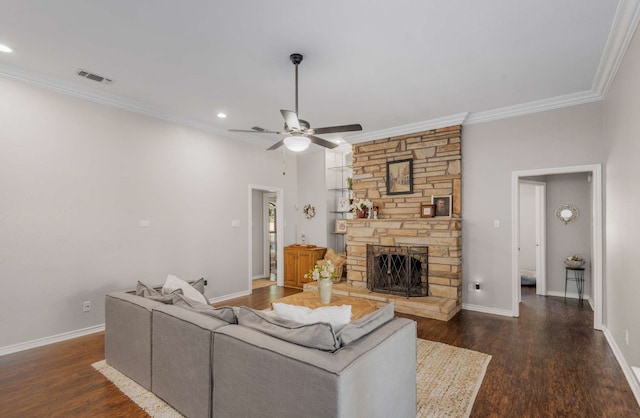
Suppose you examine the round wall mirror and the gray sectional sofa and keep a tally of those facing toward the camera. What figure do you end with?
1

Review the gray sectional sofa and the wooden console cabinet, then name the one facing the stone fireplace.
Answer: the gray sectional sofa

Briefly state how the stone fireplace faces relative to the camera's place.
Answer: facing the viewer and to the left of the viewer

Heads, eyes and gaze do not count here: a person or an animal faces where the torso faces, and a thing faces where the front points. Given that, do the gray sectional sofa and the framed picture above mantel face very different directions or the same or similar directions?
very different directions

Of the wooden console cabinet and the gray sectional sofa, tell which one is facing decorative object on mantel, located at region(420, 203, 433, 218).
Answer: the gray sectional sofa

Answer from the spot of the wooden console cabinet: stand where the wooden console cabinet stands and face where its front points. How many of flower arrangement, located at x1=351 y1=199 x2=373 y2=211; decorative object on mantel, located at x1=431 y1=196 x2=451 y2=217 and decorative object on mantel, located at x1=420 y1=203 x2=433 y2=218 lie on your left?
3

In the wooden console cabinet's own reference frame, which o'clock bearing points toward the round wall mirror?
The round wall mirror is roughly at 8 o'clock from the wooden console cabinet.

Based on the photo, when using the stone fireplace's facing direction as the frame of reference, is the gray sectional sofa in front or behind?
in front

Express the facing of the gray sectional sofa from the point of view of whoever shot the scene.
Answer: facing away from the viewer and to the right of the viewer

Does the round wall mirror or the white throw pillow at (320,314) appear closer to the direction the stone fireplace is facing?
the white throw pillow

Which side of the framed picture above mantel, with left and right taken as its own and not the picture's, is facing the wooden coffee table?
front

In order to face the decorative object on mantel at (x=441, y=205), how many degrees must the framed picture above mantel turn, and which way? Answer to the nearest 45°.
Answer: approximately 135° to its left

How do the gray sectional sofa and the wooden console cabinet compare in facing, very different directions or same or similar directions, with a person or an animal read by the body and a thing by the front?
very different directions
